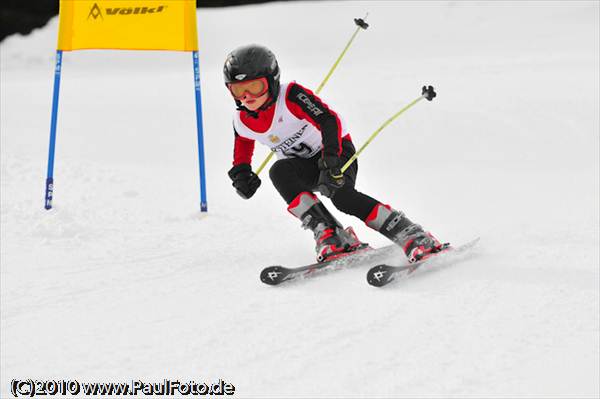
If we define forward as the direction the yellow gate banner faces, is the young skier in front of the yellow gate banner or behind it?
in front

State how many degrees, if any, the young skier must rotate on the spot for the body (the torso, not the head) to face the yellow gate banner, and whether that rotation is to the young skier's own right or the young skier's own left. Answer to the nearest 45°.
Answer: approximately 90° to the young skier's own right

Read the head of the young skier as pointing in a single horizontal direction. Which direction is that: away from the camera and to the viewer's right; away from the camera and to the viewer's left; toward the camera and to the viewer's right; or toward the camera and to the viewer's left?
toward the camera and to the viewer's left

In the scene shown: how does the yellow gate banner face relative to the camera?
toward the camera

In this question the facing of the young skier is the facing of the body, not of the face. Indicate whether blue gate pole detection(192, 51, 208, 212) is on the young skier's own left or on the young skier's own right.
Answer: on the young skier's own right
